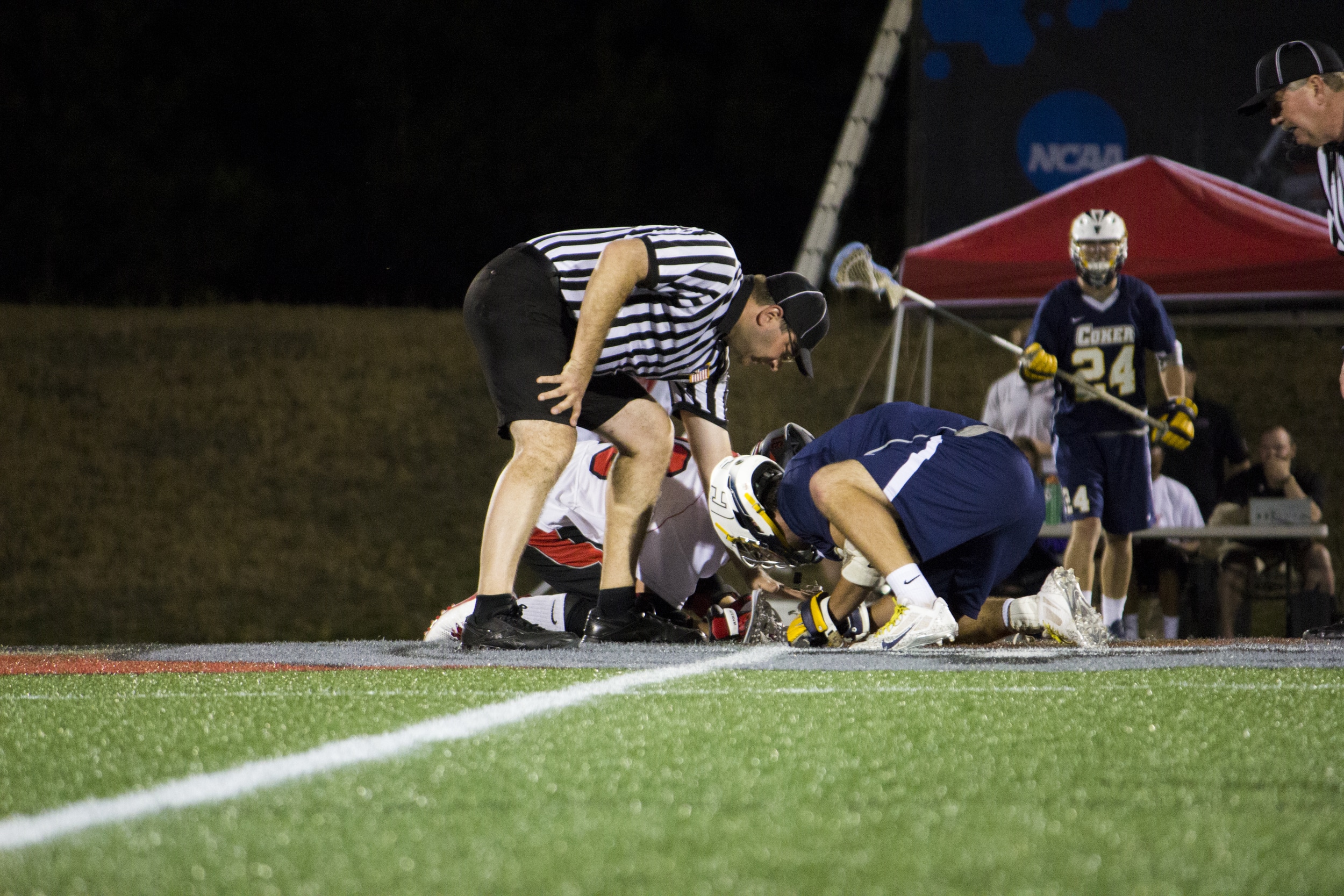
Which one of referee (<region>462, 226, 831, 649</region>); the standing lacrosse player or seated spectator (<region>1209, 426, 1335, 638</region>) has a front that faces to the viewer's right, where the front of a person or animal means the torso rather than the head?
the referee

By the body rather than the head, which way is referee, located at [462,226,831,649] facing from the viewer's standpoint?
to the viewer's right

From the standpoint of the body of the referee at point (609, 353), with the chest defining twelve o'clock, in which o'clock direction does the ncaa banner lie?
The ncaa banner is roughly at 10 o'clock from the referee.

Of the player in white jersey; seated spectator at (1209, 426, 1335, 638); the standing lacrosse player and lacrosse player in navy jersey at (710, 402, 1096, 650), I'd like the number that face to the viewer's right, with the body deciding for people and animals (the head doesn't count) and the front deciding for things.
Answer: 1

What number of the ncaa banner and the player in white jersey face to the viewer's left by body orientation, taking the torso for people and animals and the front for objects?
0

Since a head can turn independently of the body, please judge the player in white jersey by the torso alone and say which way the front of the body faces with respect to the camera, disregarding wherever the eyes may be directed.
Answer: to the viewer's right

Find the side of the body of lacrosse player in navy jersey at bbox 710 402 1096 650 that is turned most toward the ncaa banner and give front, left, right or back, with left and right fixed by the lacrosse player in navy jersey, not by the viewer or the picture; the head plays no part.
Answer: right

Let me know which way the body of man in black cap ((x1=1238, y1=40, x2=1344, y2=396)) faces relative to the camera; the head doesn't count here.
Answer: to the viewer's left

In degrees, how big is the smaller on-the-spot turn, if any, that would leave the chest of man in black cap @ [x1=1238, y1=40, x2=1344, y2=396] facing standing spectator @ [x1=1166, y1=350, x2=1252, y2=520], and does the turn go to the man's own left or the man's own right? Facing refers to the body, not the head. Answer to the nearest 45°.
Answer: approximately 90° to the man's own right

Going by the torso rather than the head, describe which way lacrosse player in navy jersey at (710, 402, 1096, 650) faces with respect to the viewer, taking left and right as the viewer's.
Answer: facing to the left of the viewer

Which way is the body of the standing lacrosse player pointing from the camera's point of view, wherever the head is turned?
toward the camera

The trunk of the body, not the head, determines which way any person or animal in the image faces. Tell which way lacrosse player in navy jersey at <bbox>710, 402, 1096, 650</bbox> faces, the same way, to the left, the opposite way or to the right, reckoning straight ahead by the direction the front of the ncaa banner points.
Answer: to the right

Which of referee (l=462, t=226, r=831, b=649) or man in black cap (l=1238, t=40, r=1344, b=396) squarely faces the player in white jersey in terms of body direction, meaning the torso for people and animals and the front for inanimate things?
the man in black cap

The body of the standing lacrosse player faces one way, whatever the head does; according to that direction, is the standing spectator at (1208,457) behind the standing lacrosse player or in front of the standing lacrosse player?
behind

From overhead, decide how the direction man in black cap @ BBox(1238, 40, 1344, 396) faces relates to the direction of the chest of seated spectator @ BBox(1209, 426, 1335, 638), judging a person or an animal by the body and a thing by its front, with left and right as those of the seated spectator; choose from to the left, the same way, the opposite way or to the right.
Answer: to the right

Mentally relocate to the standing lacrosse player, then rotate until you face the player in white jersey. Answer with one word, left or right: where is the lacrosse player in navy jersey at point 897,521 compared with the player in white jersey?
left

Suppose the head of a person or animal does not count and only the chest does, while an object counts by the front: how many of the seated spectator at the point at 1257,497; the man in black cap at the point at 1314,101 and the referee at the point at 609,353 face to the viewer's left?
1

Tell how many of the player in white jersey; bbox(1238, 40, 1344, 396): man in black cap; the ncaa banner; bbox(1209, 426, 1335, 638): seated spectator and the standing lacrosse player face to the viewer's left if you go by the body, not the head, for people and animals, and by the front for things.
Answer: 1

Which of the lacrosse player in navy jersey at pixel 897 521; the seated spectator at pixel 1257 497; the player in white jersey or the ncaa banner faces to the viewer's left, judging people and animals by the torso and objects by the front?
the lacrosse player in navy jersey
